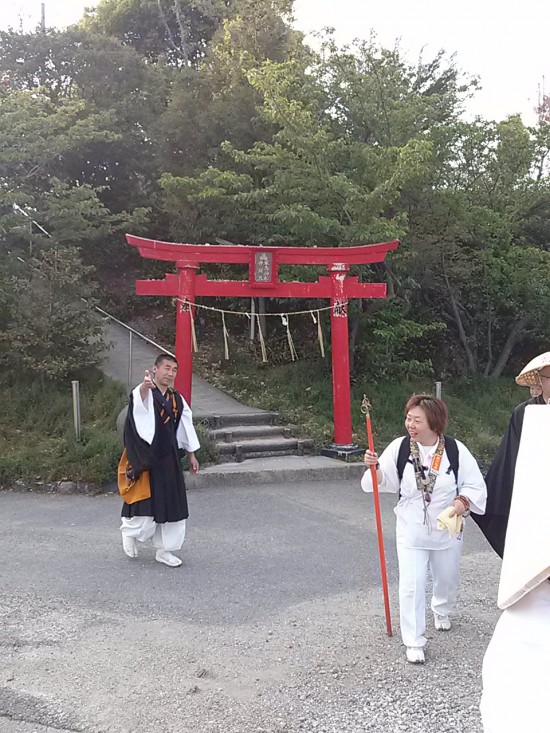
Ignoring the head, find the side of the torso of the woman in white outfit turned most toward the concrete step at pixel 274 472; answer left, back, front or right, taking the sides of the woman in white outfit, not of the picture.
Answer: back

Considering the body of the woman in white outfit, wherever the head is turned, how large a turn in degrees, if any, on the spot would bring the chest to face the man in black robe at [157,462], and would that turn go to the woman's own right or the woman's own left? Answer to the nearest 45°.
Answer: approximately 135° to the woman's own right

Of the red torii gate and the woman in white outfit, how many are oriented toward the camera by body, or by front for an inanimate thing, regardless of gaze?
2

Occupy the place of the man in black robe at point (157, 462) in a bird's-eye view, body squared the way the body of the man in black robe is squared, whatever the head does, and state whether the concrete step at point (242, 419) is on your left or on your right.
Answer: on your left
